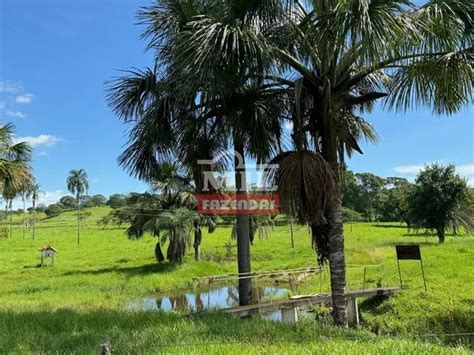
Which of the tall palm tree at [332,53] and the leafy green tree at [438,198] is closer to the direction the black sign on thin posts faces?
the tall palm tree

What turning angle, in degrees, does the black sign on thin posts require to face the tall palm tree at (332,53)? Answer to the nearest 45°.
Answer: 0° — it already faces it

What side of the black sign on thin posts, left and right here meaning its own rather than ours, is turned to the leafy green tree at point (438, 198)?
back

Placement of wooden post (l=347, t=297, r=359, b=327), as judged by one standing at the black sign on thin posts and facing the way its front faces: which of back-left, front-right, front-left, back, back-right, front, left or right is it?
front-right

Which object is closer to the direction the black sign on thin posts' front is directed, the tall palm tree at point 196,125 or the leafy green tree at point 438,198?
the tall palm tree

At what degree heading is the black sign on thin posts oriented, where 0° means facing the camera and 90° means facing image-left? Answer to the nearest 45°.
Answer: approximately 0°
